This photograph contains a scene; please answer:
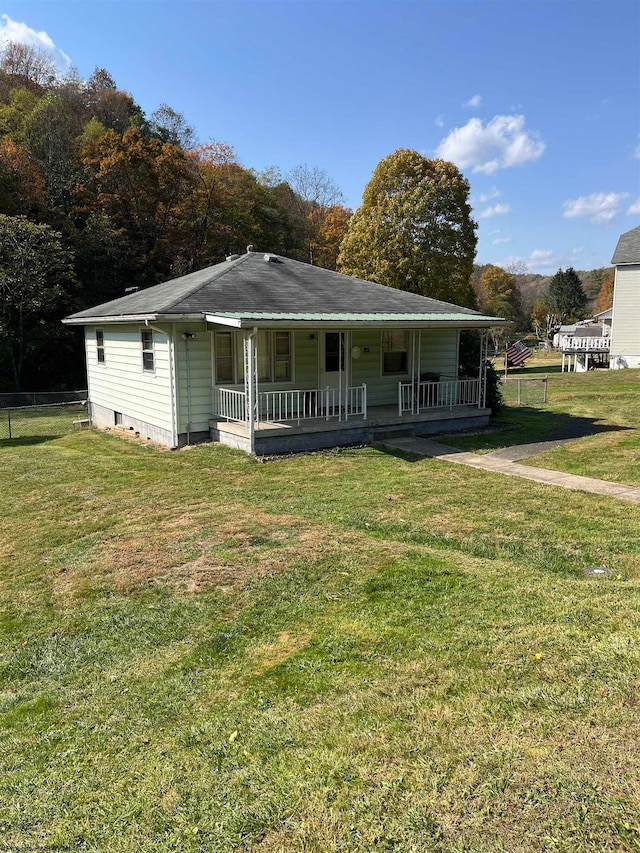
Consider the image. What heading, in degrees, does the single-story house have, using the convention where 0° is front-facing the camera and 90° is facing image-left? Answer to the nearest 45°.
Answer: approximately 315°

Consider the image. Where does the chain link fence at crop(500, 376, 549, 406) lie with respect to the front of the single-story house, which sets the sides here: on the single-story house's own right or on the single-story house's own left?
on the single-story house's own left

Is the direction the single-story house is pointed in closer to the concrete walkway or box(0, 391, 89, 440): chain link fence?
the concrete walkway

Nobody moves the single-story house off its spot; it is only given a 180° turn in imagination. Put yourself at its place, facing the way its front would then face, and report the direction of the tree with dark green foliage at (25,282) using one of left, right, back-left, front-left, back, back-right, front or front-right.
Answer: front

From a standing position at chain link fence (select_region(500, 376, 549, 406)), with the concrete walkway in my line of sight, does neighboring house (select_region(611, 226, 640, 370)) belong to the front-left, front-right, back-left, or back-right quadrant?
back-left

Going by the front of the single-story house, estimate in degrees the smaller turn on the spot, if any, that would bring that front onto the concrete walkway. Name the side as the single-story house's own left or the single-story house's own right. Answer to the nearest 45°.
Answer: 0° — it already faces it

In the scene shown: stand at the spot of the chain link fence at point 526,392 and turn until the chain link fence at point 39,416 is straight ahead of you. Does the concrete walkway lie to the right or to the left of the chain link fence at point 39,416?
left

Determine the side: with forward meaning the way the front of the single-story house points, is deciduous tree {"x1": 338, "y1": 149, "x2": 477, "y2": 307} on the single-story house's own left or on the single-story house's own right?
on the single-story house's own left

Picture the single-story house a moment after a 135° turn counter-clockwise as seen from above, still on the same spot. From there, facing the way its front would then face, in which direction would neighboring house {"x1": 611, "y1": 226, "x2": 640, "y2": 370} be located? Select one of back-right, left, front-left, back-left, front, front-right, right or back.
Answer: front-right

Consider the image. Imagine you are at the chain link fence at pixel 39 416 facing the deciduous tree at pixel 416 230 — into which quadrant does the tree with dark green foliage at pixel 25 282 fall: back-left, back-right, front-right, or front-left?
front-left
